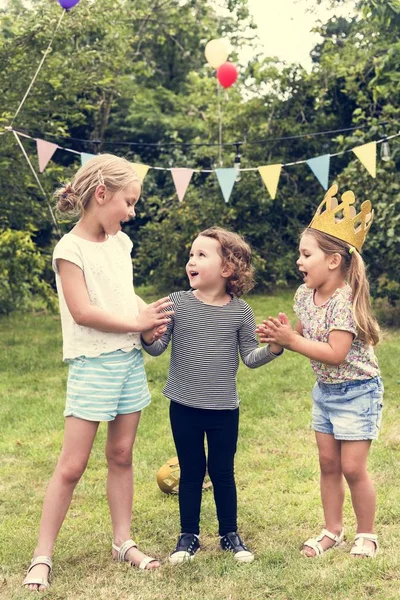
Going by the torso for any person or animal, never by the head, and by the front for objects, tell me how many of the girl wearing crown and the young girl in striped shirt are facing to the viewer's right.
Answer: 0

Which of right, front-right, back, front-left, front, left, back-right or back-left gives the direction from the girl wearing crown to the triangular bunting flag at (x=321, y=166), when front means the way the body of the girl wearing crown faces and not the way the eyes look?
back-right

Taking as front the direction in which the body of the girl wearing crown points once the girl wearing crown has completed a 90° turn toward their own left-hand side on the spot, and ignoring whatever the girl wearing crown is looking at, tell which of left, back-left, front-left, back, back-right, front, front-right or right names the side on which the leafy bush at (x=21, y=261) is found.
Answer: back

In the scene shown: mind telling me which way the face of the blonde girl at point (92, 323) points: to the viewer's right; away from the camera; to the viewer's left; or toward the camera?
to the viewer's right

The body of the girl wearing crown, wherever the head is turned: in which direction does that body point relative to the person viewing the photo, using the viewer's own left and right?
facing the viewer and to the left of the viewer

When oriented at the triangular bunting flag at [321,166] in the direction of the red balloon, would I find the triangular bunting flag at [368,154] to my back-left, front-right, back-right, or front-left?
back-right

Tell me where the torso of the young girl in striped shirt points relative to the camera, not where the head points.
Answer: toward the camera

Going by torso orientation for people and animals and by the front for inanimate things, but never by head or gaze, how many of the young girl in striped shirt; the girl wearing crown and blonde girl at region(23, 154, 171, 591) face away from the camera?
0

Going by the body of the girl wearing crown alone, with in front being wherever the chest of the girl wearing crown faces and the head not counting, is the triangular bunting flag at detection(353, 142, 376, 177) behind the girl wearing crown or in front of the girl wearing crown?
behind

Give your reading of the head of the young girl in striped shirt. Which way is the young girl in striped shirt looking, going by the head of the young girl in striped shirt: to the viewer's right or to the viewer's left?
to the viewer's left

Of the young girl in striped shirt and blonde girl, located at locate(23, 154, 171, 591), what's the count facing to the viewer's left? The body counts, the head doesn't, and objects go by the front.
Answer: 0

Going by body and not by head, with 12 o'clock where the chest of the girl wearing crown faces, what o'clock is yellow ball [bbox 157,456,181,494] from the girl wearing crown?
The yellow ball is roughly at 3 o'clock from the girl wearing crown.

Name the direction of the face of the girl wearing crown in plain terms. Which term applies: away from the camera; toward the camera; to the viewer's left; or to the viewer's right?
to the viewer's left
